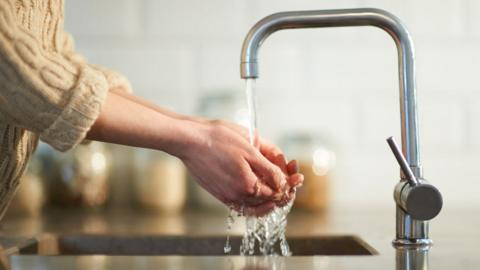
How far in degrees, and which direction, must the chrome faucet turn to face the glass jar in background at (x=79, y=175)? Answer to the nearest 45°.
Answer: approximately 45° to its right

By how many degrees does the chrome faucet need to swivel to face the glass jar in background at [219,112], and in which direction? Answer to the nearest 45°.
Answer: approximately 45° to its right

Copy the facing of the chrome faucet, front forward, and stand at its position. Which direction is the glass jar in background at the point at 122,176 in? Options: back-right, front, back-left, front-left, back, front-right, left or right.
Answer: front-right

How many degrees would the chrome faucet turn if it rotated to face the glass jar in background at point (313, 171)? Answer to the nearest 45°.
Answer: approximately 90° to its right

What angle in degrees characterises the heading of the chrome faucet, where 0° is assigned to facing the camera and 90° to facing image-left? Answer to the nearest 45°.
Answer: approximately 90°
